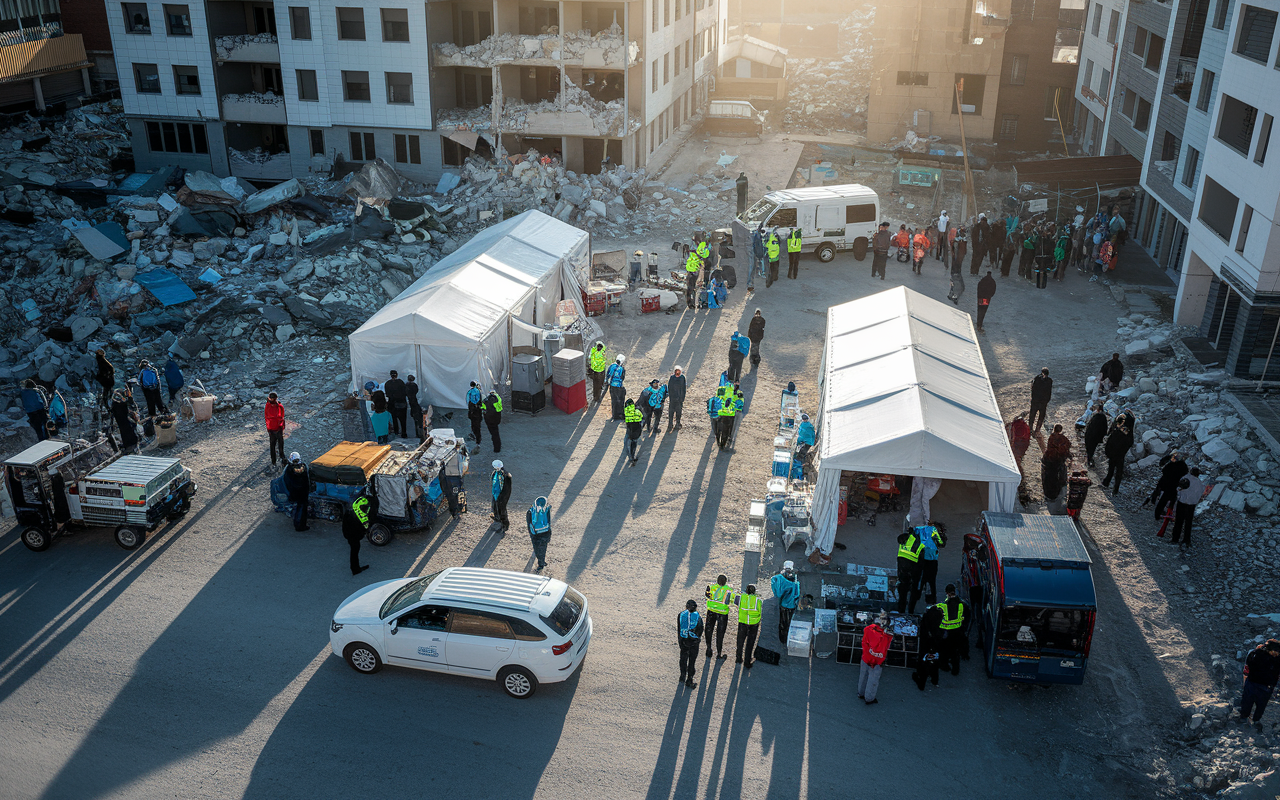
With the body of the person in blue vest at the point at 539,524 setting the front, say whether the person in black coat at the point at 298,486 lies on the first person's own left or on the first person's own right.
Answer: on the first person's own left

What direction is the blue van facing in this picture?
away from the camera

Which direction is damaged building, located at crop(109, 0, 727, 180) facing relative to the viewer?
toward the camera

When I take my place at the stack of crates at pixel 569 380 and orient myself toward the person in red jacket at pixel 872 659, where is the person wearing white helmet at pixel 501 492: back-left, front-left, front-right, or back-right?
front-right

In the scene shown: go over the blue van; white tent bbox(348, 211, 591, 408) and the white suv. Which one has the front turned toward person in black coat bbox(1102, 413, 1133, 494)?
the blue van

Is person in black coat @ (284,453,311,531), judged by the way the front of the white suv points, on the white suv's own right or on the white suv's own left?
on the white suv's own right

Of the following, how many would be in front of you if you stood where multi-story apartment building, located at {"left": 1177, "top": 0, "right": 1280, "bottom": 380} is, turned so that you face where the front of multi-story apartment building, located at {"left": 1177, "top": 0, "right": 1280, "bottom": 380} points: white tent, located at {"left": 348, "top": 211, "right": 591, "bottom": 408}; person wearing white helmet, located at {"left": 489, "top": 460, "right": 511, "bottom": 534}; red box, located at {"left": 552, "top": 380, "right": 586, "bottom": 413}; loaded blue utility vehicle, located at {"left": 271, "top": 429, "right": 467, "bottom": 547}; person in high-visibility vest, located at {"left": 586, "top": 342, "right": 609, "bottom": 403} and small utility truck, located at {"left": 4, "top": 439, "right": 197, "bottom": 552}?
6

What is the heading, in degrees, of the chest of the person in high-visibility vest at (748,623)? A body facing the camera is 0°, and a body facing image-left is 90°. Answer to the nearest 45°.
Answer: approximately 180°

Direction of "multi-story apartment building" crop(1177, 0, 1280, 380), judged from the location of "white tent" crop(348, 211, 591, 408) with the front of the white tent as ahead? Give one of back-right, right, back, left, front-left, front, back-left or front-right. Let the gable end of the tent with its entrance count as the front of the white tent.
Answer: back-left

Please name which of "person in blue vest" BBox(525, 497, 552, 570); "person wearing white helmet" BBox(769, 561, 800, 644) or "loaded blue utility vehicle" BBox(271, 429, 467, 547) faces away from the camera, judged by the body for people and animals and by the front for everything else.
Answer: the person in blue vest
